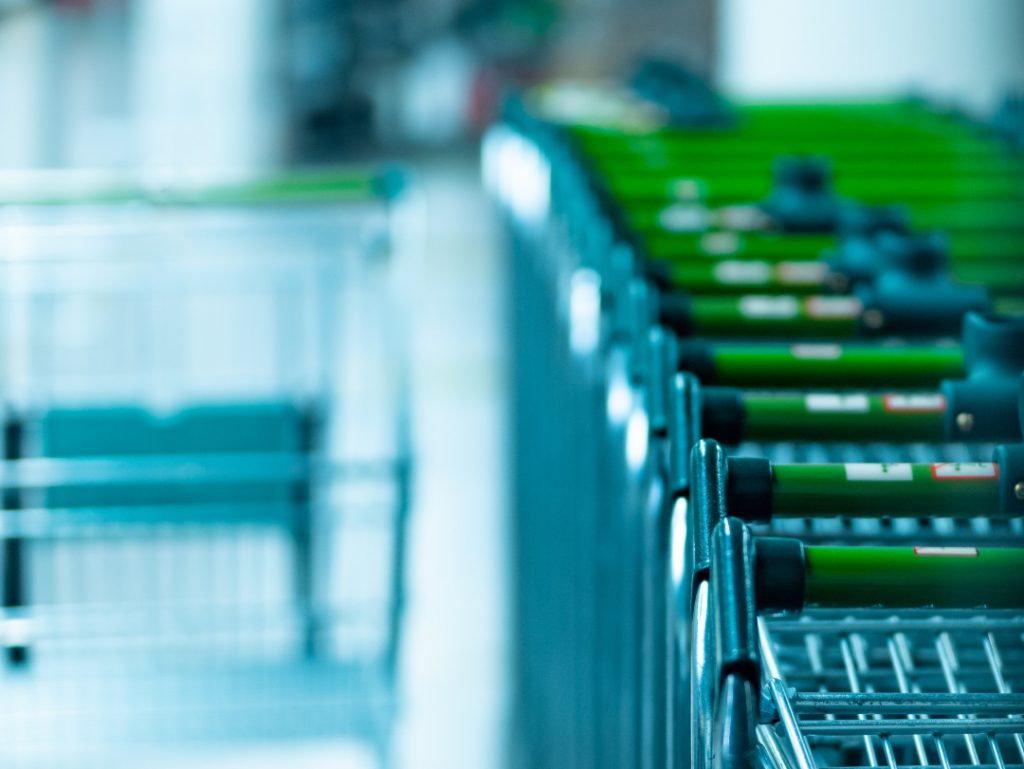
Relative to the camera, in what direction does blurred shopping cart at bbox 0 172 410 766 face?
facing away from the viewer

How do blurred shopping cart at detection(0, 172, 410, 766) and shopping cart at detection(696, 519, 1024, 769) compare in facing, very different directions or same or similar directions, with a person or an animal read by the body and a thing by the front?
same or similar directions
